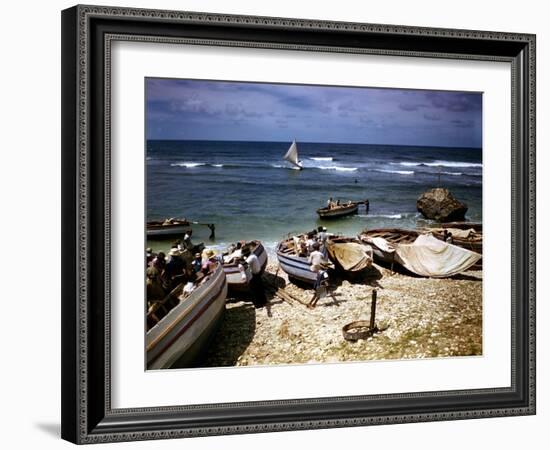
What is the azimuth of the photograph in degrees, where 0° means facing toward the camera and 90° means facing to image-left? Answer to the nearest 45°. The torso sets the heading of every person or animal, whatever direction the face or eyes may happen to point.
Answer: approximately 315°

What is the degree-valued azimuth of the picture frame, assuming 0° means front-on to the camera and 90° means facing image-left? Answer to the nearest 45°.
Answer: approximately 315°
